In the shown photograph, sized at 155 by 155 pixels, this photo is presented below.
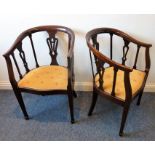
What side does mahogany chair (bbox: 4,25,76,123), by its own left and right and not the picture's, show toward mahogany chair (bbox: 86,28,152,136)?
left

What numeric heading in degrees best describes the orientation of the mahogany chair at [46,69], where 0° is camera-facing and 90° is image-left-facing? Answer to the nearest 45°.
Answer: approximately 45°
